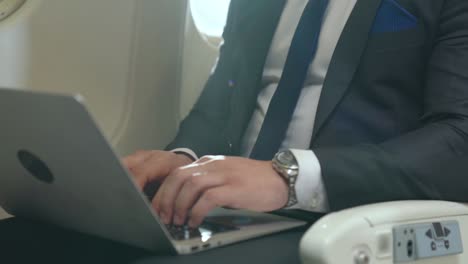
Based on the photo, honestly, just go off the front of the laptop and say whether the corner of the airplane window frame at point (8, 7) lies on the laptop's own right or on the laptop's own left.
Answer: on the laptop's own left

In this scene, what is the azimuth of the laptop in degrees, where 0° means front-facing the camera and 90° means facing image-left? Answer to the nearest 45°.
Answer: approximately 225°
